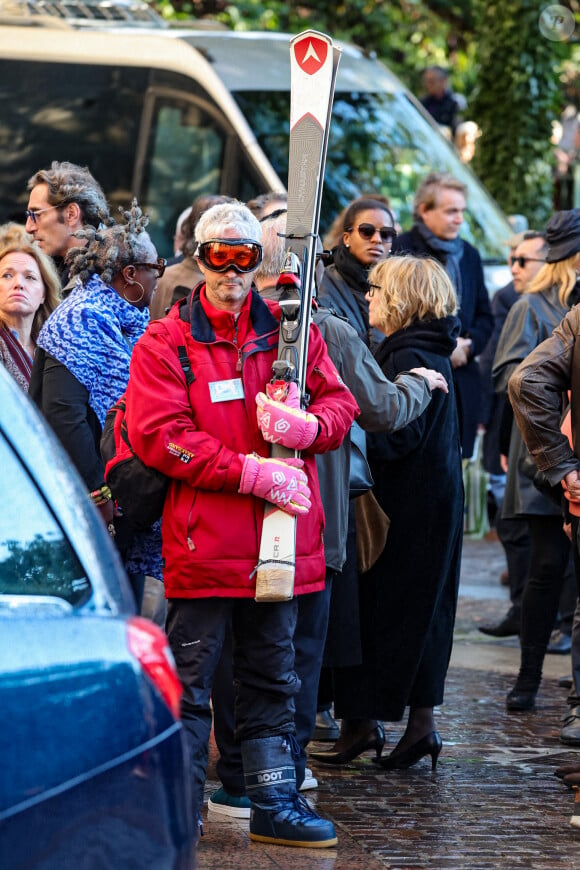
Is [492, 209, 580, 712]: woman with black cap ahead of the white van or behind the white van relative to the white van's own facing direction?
ahead

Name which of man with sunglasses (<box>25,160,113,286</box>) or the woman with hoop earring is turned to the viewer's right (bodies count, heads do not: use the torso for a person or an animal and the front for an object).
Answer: the woman with hoop earring

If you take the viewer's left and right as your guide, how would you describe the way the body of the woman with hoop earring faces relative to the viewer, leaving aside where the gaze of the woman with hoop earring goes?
facing to the right of the viewer

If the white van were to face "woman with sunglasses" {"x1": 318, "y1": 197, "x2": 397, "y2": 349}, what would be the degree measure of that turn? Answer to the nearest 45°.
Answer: approximately 45° to its right

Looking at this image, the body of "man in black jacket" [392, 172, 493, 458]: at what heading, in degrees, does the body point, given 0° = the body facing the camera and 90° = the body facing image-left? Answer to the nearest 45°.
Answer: approximately 315°

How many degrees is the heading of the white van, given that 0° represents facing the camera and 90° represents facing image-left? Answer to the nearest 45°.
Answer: approximately 315°

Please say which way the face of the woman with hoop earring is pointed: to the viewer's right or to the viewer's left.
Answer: to the viewer's right

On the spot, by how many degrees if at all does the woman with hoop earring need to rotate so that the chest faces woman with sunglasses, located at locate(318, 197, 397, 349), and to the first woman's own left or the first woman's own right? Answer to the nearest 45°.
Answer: approximately 45° to the first woman's own left

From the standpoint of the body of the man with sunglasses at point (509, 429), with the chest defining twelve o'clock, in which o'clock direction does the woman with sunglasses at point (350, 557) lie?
The woman with sunglasses is roughly at 11 o'clock from the man with sunglasses.

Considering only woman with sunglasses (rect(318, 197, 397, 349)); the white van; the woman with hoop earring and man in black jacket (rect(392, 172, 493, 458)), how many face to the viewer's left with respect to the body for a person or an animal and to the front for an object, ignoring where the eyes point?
0
